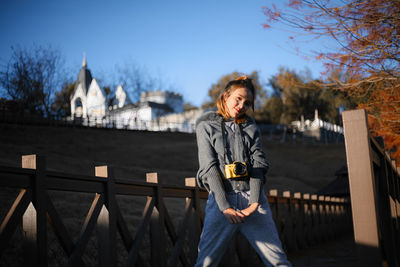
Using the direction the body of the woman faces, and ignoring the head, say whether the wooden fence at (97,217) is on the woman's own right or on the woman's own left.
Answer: on the woman's own right

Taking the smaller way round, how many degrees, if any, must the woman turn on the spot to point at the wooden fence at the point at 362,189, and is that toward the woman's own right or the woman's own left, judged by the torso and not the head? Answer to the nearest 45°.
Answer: approximately 135° to the woman's own left

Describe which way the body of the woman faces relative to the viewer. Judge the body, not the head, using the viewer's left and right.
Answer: facing the viewer
